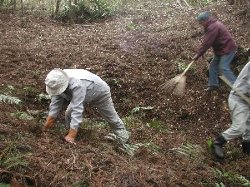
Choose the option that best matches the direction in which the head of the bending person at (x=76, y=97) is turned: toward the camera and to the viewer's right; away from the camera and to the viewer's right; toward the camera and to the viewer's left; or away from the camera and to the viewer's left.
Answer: toward the camera and to the viewer's left

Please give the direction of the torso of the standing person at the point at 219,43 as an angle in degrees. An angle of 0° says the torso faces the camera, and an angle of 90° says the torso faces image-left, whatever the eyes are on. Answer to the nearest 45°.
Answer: approximately 90°

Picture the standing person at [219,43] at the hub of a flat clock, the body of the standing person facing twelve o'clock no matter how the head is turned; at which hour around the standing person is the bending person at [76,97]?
The bending person is roughly at 10 o'clock from the standing person.

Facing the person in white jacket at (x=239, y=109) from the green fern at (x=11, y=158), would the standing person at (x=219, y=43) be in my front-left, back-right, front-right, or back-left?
front-left

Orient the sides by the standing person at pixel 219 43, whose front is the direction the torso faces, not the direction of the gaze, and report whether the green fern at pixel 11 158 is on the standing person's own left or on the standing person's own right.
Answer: on the standing person's own left

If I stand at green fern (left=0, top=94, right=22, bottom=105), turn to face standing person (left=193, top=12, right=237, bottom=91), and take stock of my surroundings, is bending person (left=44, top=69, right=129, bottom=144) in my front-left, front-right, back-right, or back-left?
front-right

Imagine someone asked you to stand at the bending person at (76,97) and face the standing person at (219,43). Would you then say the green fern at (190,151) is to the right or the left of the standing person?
right
